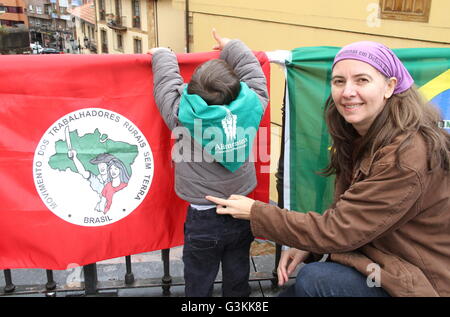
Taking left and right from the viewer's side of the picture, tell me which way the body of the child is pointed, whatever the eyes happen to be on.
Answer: facing away from the viewer

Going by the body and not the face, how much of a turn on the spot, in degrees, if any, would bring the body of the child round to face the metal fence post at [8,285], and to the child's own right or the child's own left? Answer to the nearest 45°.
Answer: approximately 90° to the child's own left

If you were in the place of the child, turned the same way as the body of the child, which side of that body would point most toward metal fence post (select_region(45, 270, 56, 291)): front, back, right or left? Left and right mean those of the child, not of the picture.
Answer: left

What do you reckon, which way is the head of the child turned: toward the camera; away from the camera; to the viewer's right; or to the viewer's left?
away from the camera

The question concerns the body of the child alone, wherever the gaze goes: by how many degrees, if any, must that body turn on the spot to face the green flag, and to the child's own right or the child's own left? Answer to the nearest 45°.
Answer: approximately 45° to the child's own right

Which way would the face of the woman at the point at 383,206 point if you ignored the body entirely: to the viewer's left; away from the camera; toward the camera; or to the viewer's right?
toward the camera

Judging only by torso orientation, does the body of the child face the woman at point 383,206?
no

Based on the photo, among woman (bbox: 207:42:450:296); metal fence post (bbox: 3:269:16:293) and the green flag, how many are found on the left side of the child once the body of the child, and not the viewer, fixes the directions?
1

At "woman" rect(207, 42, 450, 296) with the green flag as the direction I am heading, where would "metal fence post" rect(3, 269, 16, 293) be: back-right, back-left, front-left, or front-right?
front-left
